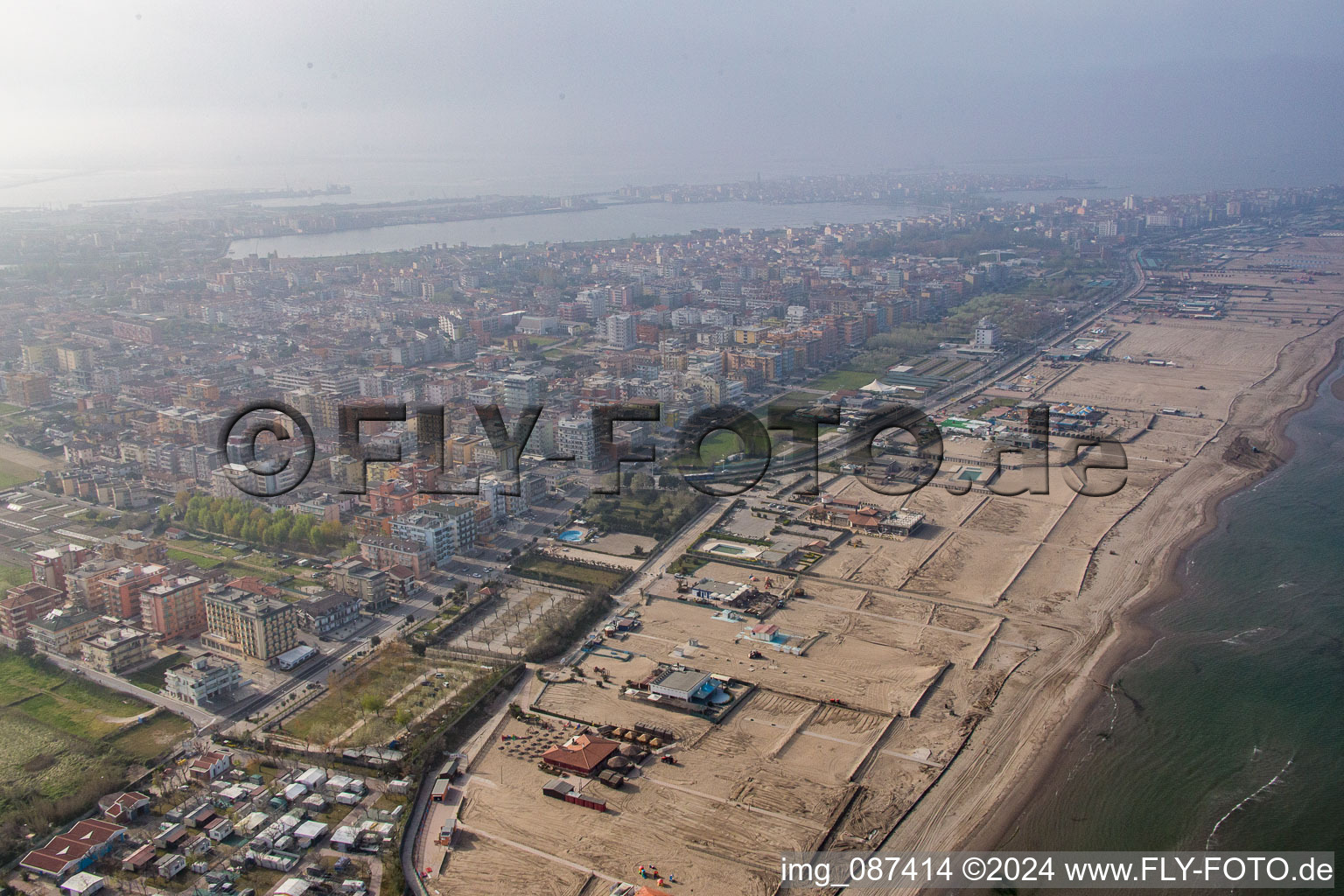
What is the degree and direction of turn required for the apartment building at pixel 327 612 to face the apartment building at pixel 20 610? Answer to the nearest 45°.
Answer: approximately 135° to its right

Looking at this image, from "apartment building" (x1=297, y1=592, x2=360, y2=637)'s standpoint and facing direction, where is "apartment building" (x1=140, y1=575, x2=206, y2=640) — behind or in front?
behind

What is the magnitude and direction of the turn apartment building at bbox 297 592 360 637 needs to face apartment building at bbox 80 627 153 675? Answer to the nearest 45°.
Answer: approximately 135° to its right

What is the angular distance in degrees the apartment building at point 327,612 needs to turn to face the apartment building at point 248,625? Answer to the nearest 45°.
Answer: approximately 90° to its right

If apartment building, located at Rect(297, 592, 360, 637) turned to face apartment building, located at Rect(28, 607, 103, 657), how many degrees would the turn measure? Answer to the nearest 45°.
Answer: approximately 135° to its right

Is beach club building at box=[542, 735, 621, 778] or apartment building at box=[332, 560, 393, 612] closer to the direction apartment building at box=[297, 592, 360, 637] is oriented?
the beach club building

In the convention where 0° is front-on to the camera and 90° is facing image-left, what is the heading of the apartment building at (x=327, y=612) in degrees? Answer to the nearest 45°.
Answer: approximately 315°

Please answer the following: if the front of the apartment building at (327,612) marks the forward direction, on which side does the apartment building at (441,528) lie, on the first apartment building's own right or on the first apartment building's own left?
on the first apartment building's own left
